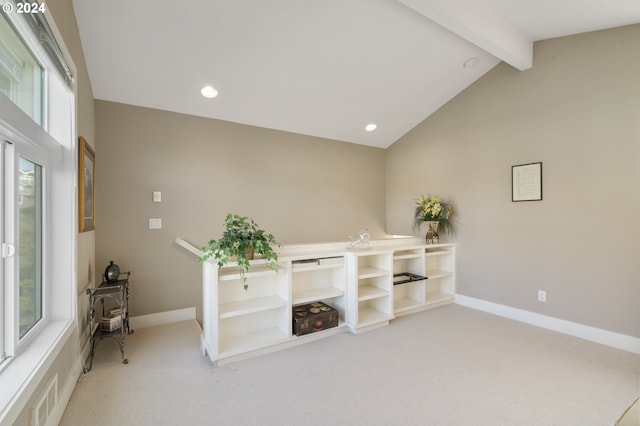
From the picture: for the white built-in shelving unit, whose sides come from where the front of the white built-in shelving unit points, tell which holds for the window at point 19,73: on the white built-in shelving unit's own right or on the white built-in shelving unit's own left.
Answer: on the white built-in shelving unit's own right

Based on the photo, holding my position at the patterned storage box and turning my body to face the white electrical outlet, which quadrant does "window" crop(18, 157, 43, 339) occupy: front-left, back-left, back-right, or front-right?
back-right

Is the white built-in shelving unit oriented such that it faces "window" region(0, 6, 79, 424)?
no

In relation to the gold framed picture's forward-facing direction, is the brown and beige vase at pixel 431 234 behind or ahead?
ahead

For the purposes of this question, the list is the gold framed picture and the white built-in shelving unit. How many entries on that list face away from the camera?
0

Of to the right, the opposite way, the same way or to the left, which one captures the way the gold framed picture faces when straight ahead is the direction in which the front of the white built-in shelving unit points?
to the left

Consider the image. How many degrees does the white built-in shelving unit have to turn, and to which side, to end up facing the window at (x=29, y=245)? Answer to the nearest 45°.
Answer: approximately 90° to its right

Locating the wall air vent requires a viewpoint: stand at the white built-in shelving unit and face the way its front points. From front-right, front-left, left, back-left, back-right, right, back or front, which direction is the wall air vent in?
right

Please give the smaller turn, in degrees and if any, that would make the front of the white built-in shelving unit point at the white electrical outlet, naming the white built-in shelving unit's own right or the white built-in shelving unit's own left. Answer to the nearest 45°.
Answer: approximately 45° to the white built-in shelving unit's own left

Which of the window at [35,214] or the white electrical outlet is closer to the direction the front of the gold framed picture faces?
the white electrical outlet

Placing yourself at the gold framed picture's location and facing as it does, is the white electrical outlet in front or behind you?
in front

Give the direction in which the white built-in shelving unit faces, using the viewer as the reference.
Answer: facing the viewer and to the right of the viewer

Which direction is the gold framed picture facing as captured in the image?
to the viewer's right
